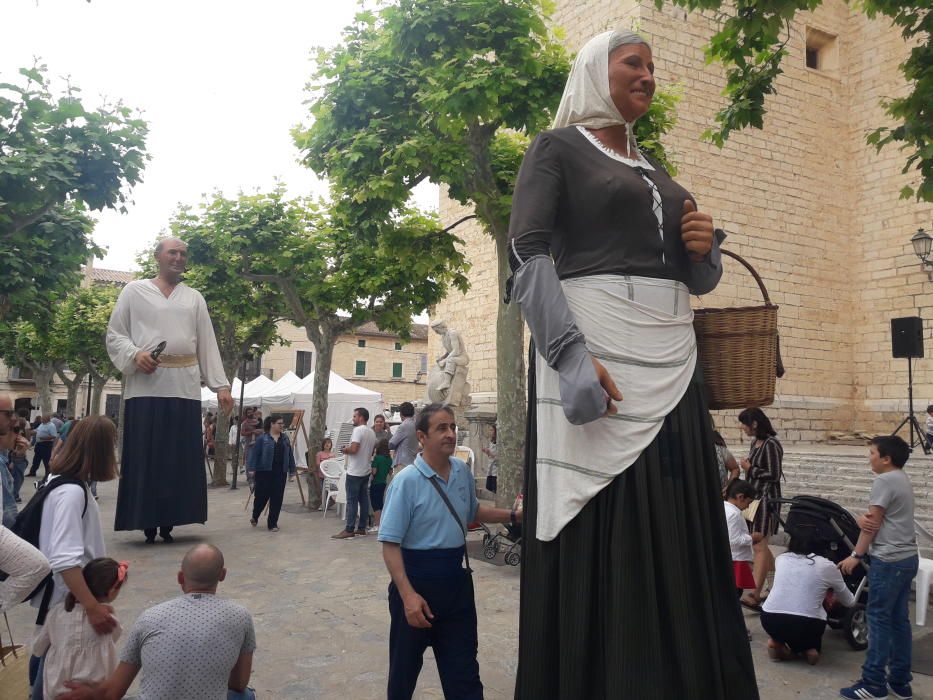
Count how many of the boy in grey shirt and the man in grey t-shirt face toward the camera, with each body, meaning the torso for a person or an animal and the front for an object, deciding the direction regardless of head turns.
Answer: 0

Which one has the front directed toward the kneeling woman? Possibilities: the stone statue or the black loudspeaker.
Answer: the black loudspeaker

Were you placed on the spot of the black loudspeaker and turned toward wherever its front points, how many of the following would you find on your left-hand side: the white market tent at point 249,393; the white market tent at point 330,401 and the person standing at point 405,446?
0

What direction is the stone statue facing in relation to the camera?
to the viewer's left

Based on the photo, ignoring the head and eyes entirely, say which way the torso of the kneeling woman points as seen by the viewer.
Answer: away from the camera

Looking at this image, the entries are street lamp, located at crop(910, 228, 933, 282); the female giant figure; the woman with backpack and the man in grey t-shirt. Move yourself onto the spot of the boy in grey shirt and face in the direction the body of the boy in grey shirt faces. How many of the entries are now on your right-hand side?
1

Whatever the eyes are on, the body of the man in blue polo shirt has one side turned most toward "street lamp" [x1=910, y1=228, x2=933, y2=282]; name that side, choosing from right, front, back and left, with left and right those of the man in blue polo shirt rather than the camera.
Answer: left

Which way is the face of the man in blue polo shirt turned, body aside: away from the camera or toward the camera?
toward the camera

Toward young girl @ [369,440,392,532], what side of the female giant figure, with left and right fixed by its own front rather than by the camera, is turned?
back

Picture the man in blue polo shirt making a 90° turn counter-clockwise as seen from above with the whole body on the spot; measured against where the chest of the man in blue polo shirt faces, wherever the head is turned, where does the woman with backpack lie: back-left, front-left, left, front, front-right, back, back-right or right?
back-left

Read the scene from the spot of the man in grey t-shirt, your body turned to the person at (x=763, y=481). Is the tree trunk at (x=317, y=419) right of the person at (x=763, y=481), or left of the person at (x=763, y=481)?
left

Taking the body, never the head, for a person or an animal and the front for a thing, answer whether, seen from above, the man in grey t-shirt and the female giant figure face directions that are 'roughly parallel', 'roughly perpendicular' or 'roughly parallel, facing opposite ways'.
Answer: roughly parallel, facing opposite ways

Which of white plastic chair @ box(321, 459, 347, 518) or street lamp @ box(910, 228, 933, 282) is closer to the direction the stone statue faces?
the white plastic chair

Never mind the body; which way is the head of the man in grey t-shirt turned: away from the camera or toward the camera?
away from the camera
